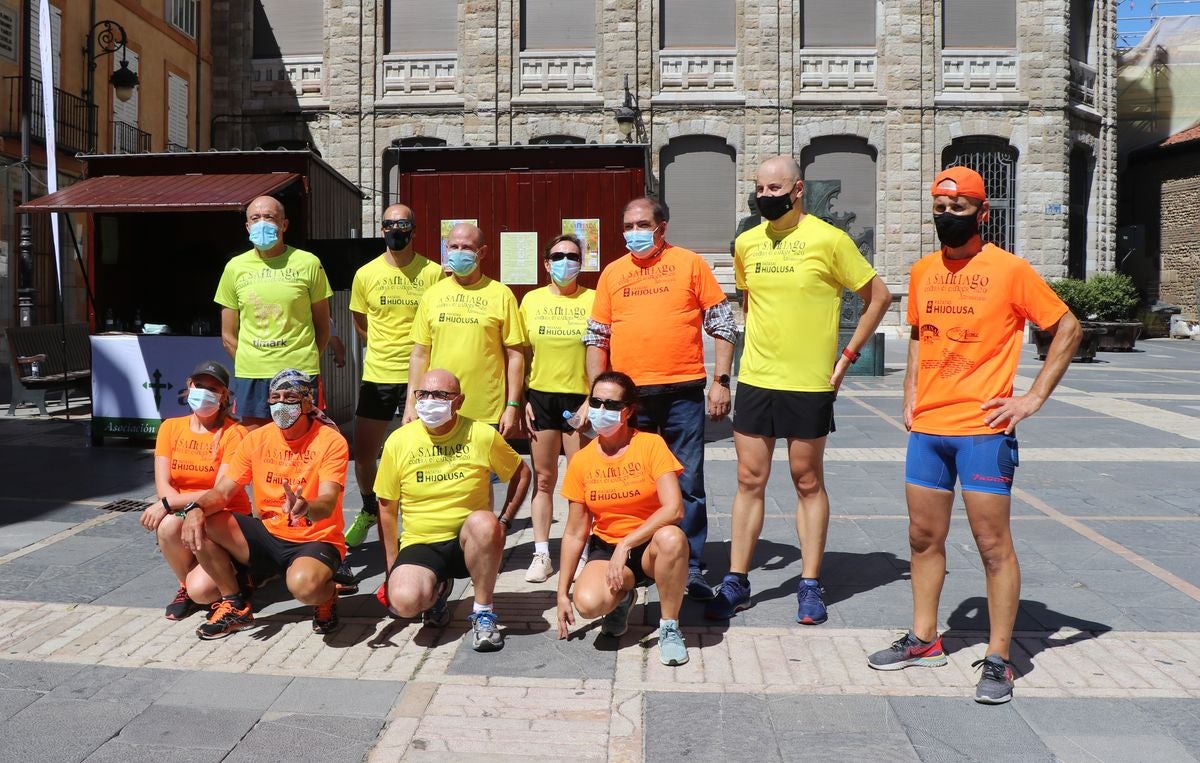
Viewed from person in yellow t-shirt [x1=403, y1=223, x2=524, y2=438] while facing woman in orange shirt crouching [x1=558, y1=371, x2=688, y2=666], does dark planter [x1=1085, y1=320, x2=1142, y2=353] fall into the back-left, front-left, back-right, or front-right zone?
back-left

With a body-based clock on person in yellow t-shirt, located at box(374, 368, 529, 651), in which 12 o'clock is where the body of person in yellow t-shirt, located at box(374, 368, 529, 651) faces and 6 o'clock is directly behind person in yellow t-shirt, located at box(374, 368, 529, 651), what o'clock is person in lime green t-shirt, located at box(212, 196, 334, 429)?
person in lime green t-shirt, located at box(212, 196, 334, 429) is roughly at 5 o'clock from person in yellow t-shirt, located at box(374, 368, 529, 651).

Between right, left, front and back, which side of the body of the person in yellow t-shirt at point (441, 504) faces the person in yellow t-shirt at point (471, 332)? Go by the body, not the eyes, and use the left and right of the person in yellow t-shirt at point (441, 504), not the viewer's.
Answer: back

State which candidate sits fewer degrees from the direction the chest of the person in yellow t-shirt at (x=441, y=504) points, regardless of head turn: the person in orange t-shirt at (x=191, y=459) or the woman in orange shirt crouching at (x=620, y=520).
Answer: the woman in orange shirt crouching

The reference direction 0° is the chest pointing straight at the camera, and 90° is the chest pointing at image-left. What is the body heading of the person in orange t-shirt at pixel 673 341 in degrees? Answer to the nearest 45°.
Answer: approximately 0°

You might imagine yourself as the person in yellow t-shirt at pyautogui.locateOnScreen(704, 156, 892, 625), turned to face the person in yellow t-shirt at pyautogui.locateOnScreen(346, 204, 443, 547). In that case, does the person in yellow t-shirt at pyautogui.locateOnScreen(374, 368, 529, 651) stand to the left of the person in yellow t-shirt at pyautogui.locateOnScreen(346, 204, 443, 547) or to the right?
left

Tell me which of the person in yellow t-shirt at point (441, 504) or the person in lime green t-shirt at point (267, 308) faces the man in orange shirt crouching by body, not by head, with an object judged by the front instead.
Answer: the person in lime green t-shirt at point (267, 308)

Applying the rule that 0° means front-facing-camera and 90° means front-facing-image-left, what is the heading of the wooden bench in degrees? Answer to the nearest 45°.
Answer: approximately 315°

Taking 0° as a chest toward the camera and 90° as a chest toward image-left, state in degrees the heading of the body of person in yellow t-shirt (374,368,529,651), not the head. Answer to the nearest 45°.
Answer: approximately 0°

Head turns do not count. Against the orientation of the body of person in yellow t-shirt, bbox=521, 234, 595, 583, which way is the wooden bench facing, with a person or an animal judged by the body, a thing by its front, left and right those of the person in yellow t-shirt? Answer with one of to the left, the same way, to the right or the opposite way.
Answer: to the left
